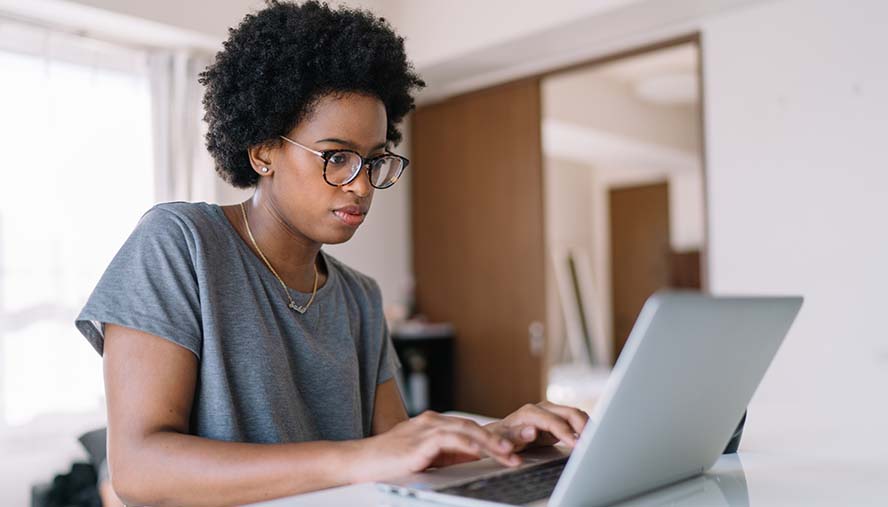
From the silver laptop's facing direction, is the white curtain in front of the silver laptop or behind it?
in front

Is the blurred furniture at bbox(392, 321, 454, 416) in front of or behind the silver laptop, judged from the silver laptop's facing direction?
in front

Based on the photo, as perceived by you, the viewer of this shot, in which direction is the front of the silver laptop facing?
facing away from the viewer and to the left of the viewer

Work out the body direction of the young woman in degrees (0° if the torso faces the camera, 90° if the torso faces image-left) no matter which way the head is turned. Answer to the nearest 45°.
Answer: approximately 315°

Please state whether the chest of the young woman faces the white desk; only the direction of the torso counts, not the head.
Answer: yes

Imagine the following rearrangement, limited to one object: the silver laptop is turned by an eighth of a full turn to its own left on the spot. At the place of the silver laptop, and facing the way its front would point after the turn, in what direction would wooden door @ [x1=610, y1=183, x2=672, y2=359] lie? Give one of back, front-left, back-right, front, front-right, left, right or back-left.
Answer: right

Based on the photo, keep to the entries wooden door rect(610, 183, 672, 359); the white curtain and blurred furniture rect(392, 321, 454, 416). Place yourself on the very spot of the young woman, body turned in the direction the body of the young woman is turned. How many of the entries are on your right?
0

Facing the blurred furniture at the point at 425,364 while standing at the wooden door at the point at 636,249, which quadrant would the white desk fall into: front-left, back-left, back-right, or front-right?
front-left

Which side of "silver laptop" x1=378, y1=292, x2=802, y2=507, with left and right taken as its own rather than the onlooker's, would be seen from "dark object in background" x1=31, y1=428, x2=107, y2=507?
front

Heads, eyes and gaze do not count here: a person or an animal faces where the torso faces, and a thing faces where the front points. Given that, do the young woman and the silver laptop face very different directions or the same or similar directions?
very different directions

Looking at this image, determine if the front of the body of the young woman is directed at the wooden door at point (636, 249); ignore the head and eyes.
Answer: no

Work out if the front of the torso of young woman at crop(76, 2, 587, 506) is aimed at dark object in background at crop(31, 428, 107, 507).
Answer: no

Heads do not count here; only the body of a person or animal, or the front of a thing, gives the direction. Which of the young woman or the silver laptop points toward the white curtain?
the silver laptop

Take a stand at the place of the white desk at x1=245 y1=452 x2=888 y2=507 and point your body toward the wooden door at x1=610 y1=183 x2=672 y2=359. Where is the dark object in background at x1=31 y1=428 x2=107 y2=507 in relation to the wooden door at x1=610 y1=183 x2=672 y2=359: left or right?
left

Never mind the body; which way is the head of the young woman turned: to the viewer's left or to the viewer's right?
to the viewer's right

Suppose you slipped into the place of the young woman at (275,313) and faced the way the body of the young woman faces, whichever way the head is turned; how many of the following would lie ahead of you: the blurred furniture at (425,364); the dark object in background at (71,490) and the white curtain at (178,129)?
0
